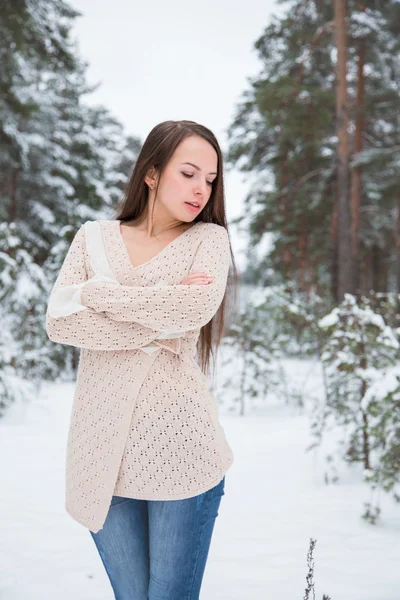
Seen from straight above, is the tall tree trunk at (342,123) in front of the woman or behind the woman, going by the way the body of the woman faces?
behind

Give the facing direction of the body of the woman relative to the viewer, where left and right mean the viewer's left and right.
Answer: facing the viewer

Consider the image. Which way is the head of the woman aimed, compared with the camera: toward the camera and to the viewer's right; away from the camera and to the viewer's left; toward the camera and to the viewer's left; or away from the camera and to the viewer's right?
toward the camera and to the viewer's right

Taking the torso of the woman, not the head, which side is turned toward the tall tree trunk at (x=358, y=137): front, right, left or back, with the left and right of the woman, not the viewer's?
back
